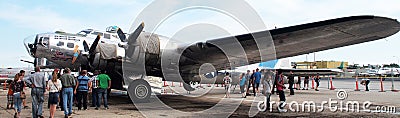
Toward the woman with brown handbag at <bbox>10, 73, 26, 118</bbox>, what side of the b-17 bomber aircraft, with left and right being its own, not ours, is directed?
front

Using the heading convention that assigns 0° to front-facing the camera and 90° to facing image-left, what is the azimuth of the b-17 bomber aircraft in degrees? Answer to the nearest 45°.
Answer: approximately 45°
